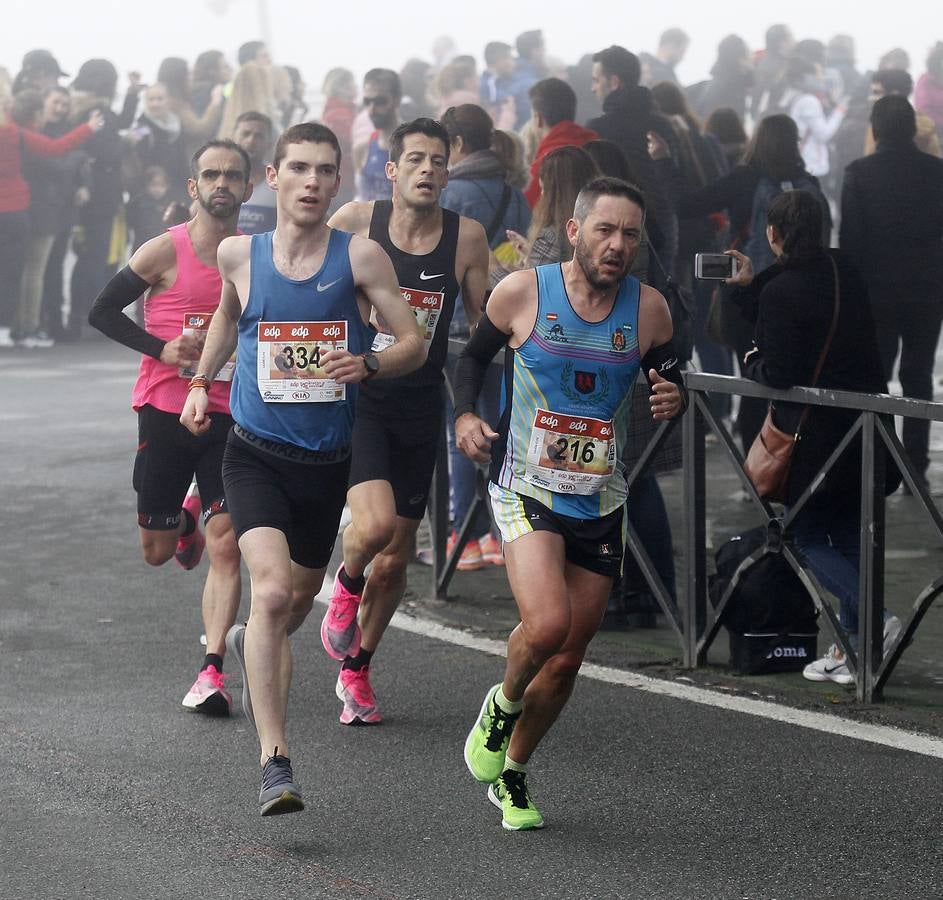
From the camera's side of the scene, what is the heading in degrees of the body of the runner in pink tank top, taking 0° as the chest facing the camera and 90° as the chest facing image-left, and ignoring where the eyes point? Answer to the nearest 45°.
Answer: approximately 315°

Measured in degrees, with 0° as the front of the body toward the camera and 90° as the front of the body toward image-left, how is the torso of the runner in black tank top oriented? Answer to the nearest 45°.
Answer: approximately 0°

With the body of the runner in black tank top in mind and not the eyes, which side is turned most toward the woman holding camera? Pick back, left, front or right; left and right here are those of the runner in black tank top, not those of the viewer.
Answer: left

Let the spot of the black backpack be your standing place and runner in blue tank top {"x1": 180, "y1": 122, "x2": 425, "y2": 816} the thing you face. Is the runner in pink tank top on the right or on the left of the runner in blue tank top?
right

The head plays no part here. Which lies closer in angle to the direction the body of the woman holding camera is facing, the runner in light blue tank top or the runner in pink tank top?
the runner in pink tank top

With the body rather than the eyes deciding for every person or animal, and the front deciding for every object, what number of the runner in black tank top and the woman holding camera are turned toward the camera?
1

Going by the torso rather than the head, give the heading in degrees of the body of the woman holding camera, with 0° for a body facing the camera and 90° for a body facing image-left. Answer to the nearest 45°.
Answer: approximately 135°

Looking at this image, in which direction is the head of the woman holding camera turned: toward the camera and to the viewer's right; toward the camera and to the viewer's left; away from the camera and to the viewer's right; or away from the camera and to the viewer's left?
away from the camera and to the viewer's left
